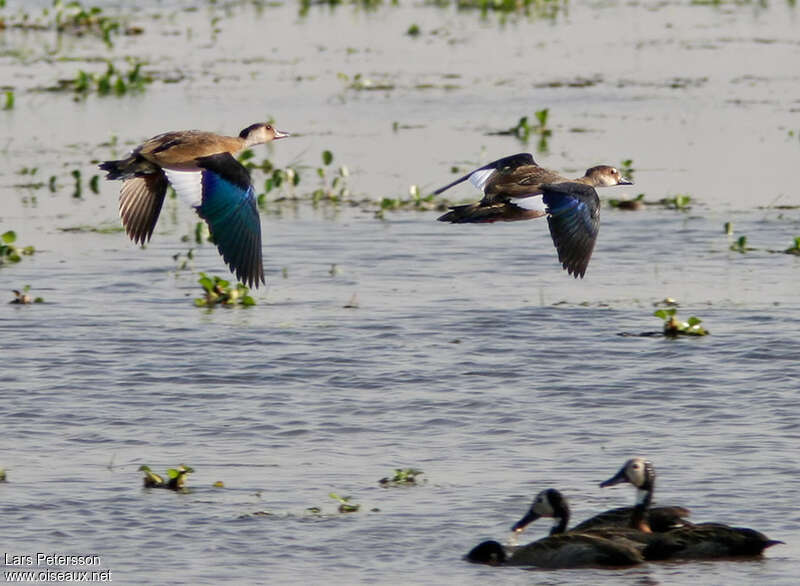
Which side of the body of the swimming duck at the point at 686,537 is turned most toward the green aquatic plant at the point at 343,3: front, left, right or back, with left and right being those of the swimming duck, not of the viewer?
right

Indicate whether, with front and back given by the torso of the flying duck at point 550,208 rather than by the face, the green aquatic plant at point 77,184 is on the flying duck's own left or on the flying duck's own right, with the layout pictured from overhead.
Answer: on the flying duck's own left

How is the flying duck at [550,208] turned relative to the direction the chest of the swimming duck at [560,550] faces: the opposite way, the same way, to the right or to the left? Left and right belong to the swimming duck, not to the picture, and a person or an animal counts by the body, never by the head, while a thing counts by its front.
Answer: the opposite way

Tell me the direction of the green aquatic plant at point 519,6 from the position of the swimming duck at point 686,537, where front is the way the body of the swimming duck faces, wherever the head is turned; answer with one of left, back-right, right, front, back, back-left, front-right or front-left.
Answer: right

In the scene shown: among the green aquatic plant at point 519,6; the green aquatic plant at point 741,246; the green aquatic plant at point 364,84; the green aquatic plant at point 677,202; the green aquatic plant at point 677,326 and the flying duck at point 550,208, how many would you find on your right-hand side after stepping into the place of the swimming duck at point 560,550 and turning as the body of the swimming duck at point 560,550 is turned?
6

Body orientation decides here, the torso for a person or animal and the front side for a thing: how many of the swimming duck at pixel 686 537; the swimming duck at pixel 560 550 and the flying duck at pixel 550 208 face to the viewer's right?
1

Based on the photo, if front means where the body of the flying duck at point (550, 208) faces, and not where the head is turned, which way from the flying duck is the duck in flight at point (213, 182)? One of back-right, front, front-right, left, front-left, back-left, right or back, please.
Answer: back

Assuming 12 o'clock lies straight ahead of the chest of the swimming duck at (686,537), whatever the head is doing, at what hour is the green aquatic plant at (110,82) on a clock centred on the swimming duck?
The green aquatic plant is roughly at 2 o'clock from the swimming duck.

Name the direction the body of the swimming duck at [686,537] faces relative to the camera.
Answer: to the viewer's left

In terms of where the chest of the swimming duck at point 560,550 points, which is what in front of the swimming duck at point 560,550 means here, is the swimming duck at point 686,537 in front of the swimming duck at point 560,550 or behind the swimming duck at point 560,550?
behind

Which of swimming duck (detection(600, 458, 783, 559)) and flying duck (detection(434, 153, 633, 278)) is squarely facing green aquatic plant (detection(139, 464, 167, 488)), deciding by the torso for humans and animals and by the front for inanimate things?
the swimming duck

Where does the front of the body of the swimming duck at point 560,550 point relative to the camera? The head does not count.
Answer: to the viewer's left

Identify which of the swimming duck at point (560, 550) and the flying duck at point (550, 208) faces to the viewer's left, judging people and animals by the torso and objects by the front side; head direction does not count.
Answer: the swimming duck

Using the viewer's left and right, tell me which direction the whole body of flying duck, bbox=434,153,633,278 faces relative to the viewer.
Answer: facing to the right of the viewer
